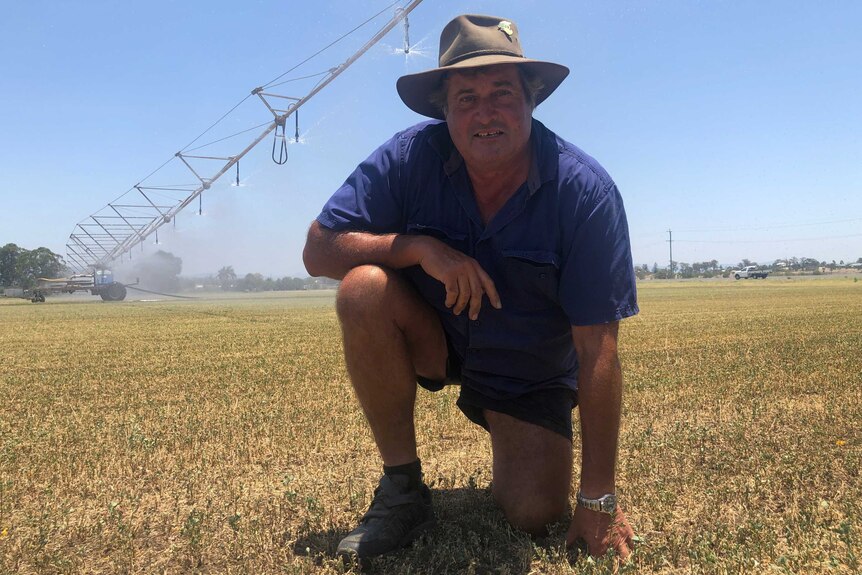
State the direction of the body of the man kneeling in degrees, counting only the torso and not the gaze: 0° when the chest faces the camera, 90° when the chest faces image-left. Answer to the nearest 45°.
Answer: approximately 0°
